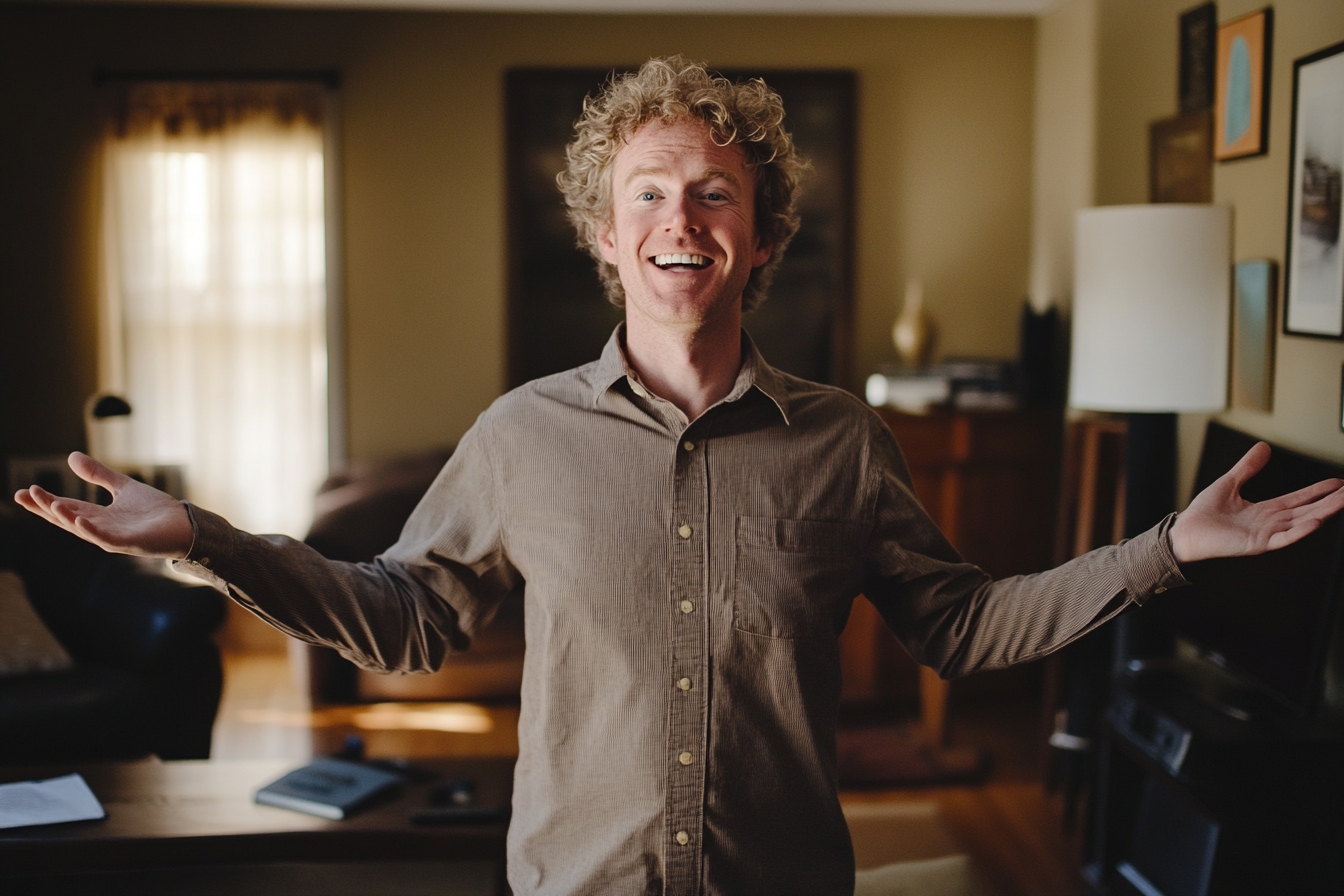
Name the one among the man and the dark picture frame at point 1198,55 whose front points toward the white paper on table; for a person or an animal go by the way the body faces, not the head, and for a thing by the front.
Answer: the dark picture frame

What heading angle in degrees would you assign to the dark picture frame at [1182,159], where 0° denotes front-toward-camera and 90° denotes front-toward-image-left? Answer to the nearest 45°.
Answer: approximately 45°

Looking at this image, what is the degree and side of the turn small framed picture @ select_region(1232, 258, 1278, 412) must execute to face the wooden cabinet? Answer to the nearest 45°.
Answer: approximately 90° to its right

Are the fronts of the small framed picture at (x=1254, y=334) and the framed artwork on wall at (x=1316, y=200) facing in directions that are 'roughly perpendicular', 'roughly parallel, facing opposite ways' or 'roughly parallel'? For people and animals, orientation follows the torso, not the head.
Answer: roughly parallel

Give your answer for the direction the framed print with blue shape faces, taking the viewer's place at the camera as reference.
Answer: facing the viewer and to the left of the viewer

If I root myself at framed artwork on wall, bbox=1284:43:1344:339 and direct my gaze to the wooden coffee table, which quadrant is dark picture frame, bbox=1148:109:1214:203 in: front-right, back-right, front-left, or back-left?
back-right

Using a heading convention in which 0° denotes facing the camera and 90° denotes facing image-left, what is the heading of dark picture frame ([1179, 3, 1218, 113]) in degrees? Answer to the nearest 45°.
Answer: approximately 45°

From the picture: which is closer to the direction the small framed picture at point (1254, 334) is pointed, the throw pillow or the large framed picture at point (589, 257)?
the throw pillow

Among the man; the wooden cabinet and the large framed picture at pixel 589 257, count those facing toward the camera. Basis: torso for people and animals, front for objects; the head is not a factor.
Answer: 3

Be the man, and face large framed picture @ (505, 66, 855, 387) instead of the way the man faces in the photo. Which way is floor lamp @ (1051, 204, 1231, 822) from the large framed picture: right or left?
right

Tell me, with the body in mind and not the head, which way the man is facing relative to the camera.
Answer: toward the camera

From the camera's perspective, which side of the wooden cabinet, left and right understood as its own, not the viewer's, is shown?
front

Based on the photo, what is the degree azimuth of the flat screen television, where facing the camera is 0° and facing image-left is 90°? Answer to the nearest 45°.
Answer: approximately 45°

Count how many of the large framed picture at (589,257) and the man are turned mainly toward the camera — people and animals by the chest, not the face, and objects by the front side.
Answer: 2

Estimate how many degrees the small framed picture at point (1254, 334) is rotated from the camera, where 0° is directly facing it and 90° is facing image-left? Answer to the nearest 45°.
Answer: approximately 45°

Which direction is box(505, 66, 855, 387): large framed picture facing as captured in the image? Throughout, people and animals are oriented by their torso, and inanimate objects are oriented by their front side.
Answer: toward the camera
